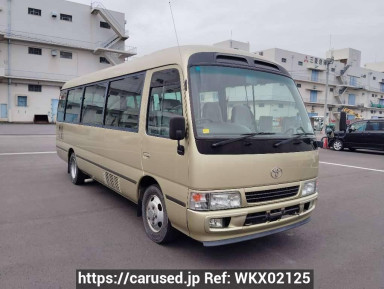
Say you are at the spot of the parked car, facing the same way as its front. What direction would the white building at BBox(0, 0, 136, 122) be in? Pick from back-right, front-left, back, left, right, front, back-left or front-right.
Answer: front

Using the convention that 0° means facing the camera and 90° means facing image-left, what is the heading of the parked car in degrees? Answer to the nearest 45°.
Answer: approximately 90°

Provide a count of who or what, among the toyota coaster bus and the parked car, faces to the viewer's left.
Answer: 1

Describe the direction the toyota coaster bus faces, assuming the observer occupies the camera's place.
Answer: facing the viewer and to the right of the viewer

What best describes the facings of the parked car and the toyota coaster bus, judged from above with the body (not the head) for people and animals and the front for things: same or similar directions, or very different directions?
very different directions

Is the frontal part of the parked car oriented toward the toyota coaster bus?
no

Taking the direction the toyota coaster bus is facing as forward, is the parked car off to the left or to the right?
on its left

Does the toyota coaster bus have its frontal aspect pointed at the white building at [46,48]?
no
